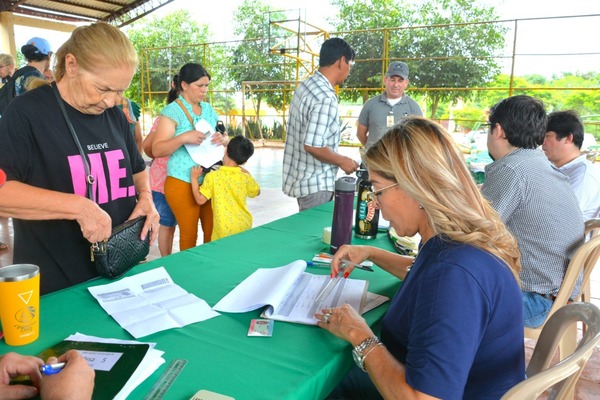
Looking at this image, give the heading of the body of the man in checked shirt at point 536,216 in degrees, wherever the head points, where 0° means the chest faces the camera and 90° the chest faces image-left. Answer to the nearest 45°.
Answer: approximately 135°

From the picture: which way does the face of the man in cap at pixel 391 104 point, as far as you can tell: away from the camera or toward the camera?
toward the camera

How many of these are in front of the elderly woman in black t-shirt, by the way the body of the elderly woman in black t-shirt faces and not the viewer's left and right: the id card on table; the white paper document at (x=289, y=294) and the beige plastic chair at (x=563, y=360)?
3

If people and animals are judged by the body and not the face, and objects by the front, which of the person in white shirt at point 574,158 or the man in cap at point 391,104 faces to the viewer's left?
the person in white shirt

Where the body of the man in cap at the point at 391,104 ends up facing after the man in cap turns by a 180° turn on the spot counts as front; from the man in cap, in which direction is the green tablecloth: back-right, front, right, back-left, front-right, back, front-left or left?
back

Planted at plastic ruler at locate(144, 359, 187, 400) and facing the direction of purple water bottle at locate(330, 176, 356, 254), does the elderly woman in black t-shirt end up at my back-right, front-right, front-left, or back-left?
front-left

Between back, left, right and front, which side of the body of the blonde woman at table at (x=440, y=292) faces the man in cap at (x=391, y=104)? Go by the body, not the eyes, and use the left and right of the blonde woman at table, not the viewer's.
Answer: right

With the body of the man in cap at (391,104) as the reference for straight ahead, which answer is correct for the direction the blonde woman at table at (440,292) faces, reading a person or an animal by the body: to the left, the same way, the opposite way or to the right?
to the right

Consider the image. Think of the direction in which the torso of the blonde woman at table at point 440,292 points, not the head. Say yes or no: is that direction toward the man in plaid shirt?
no

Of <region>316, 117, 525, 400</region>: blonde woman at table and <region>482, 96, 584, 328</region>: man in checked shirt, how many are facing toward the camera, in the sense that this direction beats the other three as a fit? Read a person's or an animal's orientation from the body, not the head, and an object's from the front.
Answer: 0

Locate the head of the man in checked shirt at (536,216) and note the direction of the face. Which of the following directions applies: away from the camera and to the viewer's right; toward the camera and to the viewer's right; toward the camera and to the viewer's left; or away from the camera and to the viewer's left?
away from the camera and to the viewer's left

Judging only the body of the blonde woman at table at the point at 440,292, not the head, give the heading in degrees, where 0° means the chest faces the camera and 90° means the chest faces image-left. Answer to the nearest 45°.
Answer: approximately 90°

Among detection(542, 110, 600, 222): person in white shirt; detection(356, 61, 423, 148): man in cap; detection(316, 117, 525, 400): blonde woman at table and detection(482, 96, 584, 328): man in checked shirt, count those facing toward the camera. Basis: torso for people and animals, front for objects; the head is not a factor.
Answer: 1

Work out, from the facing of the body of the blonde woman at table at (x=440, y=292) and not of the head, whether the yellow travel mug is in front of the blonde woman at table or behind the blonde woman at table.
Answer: in front

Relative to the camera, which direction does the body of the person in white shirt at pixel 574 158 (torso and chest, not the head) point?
to the viewer's left

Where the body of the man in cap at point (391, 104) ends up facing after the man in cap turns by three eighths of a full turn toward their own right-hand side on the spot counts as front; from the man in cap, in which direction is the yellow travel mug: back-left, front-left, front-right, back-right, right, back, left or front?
back-left

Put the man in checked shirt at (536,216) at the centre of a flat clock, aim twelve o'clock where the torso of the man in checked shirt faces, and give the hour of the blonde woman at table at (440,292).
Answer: The blonde woman at table is roughly at 8 o'clock from the man in checked shirt.

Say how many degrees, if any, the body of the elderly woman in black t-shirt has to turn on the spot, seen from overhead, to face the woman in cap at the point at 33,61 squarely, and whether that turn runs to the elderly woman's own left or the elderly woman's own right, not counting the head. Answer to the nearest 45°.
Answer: approximately 135° to the elderly woman's own left

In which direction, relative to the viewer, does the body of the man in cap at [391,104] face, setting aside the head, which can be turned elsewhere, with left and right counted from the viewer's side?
facing the viewer

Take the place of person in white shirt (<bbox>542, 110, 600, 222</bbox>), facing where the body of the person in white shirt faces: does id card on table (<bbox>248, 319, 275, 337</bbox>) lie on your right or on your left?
on your left

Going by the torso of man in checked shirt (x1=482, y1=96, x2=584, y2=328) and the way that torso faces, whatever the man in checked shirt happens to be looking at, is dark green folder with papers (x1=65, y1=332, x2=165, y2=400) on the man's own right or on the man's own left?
on the man's own left
